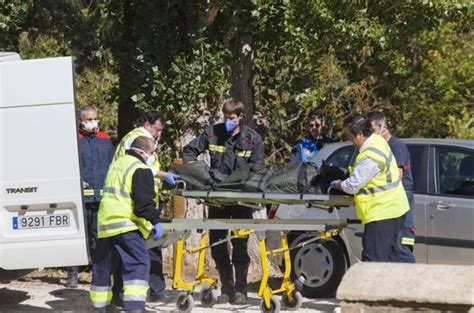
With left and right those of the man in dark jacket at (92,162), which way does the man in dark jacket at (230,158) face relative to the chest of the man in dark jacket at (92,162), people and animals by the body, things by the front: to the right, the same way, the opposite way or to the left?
the same way

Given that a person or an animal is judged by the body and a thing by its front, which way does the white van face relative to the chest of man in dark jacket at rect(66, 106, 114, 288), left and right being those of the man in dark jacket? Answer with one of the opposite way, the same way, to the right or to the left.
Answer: the opposite way

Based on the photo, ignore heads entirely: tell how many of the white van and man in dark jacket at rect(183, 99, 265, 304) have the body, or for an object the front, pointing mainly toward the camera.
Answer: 1

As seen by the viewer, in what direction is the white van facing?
away from the camera

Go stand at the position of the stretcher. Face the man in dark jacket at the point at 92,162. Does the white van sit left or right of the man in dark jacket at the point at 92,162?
left

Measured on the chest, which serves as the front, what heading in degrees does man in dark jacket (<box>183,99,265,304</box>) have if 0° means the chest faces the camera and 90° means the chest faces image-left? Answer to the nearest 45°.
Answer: approximately 0°

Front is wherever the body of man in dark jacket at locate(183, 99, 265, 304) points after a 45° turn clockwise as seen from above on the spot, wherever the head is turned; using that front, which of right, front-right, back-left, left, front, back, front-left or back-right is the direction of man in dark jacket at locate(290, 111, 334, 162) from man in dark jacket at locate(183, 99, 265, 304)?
back

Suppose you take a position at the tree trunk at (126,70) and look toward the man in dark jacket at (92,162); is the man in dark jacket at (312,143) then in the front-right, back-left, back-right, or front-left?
front-left

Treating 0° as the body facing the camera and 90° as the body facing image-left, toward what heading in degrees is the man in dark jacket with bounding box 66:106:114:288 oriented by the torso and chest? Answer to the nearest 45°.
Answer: approximately 0°

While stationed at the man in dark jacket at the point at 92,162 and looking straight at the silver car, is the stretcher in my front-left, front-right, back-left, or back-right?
front-right

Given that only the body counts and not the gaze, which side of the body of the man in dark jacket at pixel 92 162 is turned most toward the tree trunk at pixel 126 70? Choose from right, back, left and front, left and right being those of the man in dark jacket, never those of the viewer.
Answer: back

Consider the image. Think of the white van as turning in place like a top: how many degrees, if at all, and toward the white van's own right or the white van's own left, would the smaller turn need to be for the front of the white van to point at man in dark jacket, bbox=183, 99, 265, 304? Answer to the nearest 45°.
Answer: approximately 90° to the white van's own right

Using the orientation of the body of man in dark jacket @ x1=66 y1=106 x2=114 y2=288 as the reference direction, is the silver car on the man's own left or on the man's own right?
on the man's own left

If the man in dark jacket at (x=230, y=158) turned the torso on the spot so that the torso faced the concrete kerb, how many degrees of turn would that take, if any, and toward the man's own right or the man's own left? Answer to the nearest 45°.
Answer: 0° — they already face it

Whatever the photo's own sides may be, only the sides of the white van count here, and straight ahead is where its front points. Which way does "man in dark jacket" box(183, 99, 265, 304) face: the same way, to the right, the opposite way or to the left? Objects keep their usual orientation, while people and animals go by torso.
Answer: the opposite way

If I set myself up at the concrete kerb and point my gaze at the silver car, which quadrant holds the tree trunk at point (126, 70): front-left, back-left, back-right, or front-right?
front-left

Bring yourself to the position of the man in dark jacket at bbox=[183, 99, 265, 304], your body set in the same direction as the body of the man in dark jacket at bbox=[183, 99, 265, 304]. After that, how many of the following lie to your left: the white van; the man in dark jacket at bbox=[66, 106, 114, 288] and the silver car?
1

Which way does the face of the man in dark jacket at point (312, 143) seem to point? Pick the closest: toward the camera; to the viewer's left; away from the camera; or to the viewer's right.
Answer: toward the camera

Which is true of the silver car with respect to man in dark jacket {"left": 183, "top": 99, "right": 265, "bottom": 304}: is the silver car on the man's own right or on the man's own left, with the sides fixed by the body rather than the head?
on the man's own left

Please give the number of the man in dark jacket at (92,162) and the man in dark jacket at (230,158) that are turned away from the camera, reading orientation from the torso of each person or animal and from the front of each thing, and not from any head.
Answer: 0

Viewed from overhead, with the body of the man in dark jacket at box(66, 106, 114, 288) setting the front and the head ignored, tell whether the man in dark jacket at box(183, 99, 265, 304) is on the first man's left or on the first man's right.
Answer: on the first man's left
